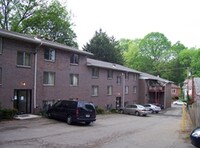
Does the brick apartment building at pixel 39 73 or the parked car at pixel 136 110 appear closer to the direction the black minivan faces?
the brick apartment building

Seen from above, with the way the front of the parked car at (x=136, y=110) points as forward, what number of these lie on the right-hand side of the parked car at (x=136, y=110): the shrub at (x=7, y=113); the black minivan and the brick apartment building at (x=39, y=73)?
0

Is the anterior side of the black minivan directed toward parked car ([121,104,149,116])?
no

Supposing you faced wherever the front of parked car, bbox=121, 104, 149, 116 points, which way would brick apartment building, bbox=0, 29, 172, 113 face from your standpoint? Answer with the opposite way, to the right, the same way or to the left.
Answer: the opposite way

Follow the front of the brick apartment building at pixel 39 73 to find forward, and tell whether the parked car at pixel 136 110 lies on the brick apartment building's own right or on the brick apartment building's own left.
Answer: on the brick apartment building's own left

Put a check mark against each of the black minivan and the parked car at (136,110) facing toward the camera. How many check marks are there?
0

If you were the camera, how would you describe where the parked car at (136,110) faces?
facing away from the viewer and to the left of the viewer

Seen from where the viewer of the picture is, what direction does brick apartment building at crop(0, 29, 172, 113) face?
facing the viewer and to the right of the viewer

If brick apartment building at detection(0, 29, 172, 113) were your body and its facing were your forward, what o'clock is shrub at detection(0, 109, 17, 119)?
The shrub is roughly at 2 o'clock from the brick apartment building.

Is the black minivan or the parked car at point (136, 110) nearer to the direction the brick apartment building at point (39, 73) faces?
the black minivan

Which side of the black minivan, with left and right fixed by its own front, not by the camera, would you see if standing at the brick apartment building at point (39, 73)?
front

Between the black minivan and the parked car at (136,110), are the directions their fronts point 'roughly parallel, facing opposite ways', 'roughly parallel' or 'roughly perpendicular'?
roughly parallel

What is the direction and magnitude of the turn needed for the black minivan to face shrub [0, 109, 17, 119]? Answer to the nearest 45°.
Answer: approximately 45° to its left

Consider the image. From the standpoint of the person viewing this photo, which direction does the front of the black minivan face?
facing away from the viewer and to the left of the viewer
